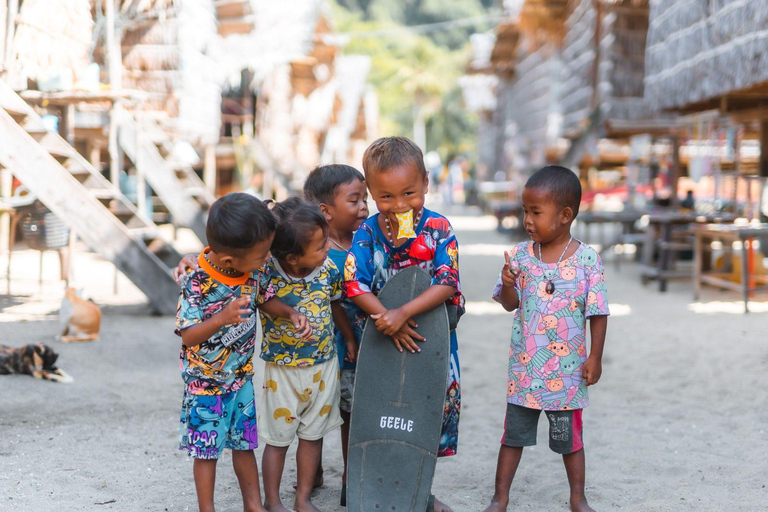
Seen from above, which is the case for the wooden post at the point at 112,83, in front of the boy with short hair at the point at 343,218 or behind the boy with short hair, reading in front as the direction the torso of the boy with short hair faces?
behind

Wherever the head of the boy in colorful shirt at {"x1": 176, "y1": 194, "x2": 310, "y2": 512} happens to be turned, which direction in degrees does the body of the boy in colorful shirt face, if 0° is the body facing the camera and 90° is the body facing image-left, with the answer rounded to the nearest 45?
approximately 315°

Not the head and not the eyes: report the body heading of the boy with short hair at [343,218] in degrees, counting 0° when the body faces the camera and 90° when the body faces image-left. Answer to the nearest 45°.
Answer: approximately 315°

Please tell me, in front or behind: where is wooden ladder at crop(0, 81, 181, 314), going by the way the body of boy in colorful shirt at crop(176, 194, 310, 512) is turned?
behind

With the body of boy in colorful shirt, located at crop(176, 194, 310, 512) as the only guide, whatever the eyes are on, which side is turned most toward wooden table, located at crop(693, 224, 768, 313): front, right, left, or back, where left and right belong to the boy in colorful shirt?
left
